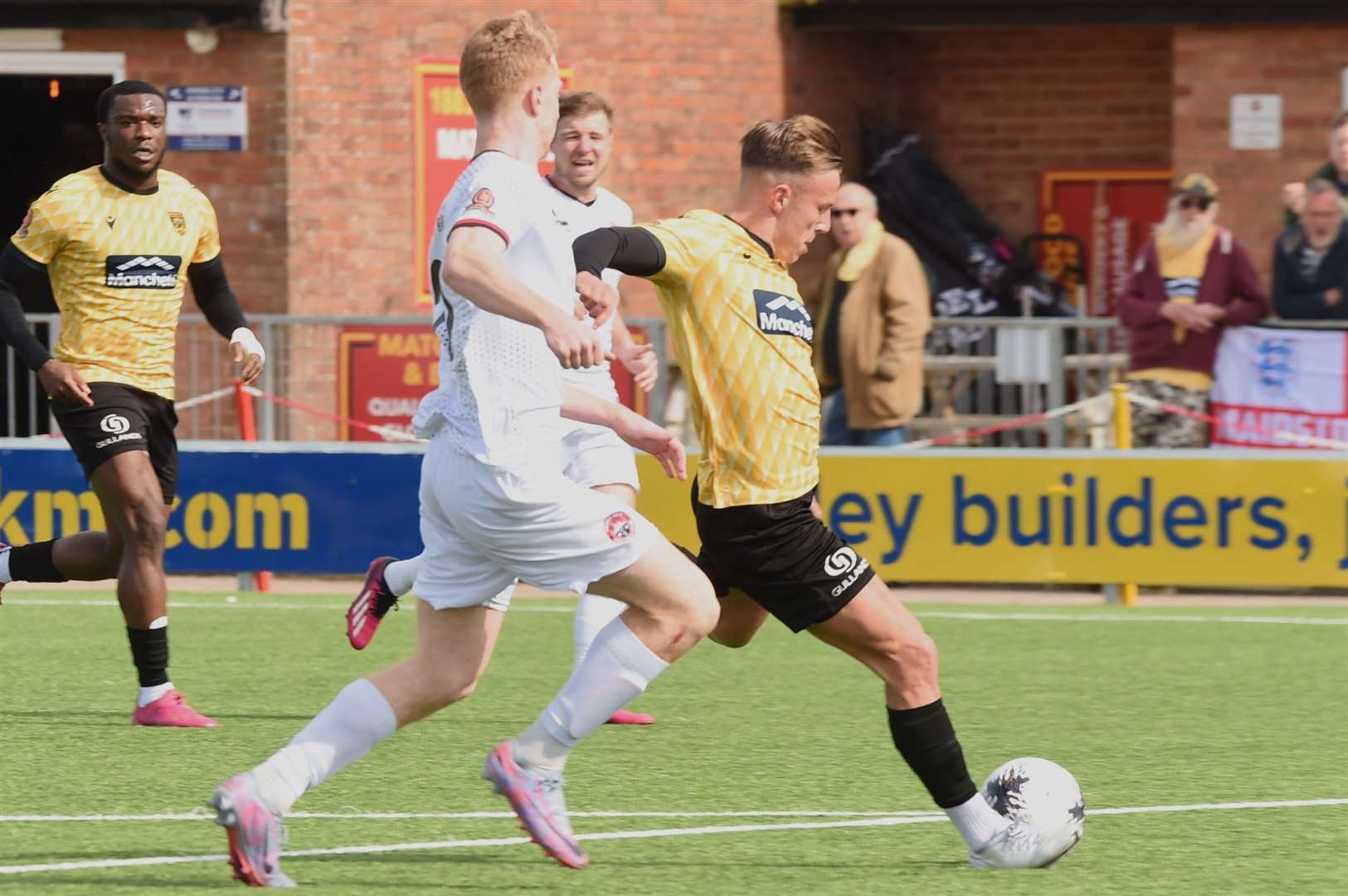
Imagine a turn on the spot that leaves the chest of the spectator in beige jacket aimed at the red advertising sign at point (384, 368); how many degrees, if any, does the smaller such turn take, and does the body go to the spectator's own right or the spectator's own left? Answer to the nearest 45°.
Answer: approximately 90° to the spectator's own right

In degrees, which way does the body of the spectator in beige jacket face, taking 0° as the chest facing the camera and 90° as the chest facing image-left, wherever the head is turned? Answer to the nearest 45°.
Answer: approximately 45°

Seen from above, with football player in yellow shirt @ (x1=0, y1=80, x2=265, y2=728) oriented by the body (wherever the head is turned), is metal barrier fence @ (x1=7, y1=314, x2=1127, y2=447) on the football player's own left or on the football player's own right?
on the football player's own left

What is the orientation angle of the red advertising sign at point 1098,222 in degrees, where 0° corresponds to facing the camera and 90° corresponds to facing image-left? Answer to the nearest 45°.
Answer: approximately 0°

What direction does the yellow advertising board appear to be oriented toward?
toward the camera

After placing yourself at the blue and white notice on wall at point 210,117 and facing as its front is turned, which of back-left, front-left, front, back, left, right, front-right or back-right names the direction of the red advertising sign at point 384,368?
front-left

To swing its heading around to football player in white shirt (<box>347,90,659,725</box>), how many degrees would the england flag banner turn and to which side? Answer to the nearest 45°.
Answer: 0° — it already faces them

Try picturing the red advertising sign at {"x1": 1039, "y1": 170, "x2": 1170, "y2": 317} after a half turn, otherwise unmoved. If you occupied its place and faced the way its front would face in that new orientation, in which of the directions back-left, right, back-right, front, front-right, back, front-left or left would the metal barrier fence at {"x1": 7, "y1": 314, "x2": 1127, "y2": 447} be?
back

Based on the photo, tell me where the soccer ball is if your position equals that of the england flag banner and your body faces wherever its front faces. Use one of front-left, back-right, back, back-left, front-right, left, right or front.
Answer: front

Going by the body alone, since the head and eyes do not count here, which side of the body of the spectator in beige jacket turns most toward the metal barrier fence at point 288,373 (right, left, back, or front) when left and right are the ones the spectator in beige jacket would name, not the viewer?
right

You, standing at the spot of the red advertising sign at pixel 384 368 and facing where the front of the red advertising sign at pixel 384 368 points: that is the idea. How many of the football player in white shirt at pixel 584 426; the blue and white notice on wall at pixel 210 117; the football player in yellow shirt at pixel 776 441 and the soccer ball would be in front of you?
3

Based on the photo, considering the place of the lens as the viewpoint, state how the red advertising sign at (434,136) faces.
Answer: facing the viewer

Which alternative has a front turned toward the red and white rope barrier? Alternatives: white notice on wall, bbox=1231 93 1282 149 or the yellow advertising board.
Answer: the white notice on wall

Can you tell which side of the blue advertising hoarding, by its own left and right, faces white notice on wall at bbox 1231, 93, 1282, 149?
left

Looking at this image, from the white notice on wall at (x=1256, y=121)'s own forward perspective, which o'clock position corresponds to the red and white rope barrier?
The red and white rope barrier is roughly at 12 o'clock from the white notice on wall.

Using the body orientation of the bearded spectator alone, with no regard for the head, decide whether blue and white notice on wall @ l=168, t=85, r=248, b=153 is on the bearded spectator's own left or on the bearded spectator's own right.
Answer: on the bearded spectator's own right

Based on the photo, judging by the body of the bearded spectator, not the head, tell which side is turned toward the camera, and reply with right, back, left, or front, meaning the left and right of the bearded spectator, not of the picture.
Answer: front

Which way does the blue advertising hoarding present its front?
toward the camera
